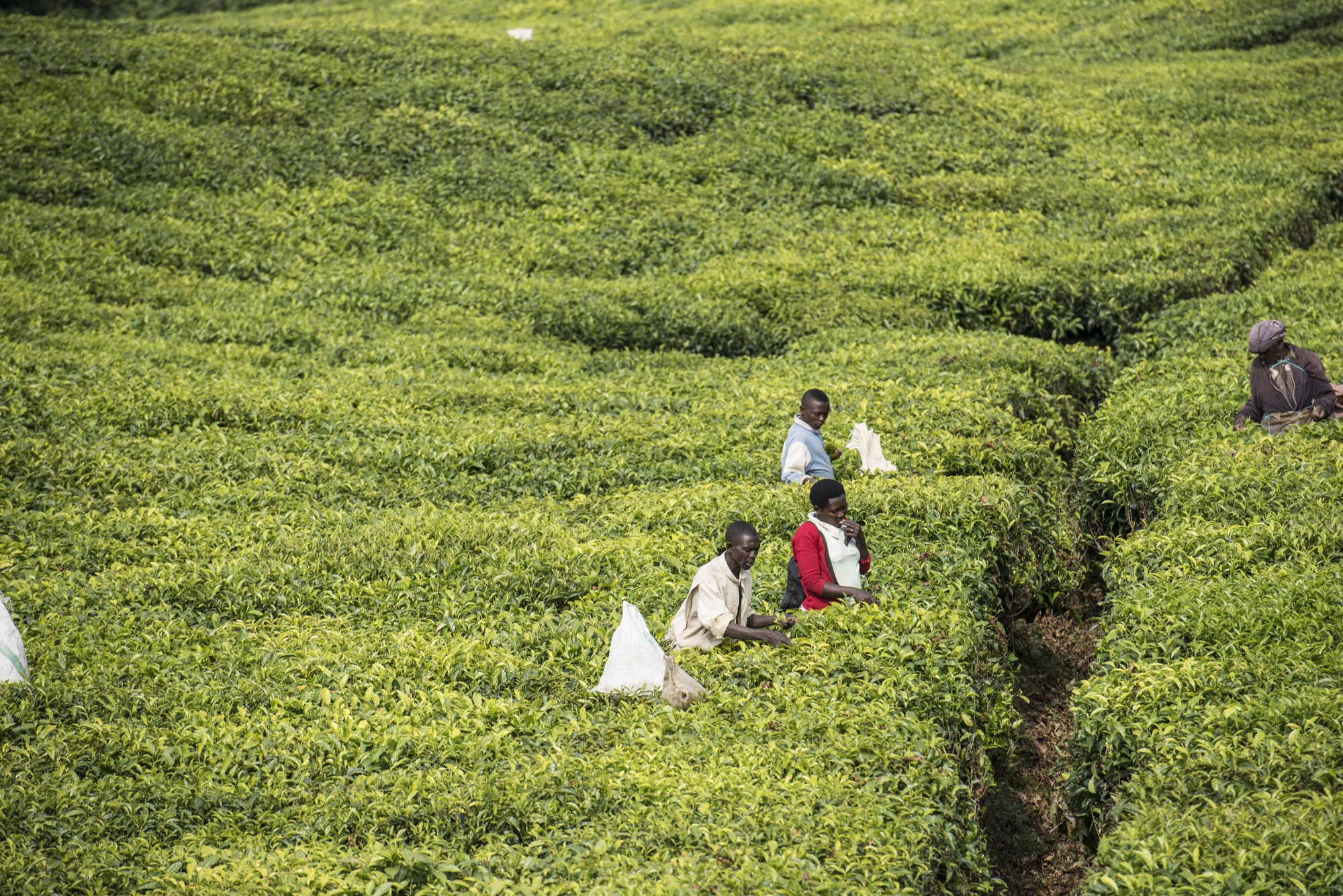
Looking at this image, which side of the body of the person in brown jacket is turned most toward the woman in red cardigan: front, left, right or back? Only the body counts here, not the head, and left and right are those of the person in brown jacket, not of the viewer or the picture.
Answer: front

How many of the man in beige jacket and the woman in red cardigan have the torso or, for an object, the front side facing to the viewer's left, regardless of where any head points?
0

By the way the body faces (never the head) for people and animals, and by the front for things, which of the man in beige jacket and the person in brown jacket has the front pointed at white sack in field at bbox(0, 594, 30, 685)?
the person in brown jacket

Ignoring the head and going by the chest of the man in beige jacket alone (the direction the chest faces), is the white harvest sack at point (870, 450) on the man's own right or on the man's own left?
on the man's own left

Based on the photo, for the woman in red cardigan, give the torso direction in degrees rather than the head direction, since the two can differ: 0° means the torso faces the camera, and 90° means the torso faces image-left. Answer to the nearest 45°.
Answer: approximately 315°

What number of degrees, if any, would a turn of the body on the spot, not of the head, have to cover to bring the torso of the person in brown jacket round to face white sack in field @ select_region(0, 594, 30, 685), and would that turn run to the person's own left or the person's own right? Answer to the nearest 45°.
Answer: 0° — they already face it

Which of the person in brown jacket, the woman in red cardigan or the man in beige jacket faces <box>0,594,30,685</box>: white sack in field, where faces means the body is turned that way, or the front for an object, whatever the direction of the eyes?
the person in brown jacket

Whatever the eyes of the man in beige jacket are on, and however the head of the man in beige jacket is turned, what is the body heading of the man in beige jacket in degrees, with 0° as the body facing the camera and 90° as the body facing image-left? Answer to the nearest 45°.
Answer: approximately 315°

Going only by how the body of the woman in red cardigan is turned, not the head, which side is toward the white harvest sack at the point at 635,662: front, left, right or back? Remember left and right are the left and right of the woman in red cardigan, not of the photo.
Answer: right

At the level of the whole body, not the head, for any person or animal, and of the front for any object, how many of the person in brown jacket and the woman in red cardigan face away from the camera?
0

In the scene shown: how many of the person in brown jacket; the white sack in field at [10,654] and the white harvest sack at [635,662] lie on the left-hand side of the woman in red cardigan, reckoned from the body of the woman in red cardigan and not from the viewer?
1

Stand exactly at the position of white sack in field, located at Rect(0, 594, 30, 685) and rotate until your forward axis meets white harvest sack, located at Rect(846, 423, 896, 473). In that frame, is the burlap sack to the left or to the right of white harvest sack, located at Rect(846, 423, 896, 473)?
right

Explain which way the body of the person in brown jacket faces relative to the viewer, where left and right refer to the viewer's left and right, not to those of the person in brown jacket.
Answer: facing the viewer and to the left of the viewer

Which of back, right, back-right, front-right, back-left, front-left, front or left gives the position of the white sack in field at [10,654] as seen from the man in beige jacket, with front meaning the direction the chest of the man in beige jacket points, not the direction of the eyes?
back-right

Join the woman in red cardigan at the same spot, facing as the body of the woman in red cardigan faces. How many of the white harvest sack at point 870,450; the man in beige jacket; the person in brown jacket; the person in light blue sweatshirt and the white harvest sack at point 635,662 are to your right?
2

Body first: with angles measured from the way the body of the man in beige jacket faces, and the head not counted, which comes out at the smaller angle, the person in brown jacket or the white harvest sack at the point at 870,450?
the person in brown jacket
